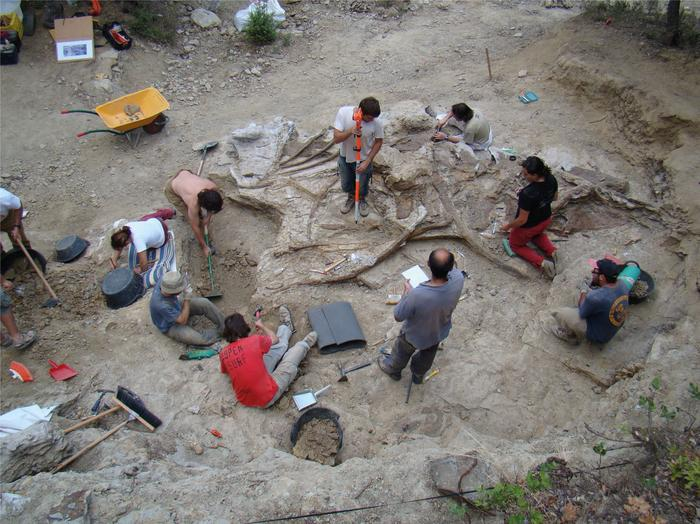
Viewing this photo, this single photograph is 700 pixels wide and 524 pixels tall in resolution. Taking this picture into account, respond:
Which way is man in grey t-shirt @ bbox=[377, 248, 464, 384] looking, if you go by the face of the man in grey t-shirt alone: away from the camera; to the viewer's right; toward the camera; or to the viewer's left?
away from the camera

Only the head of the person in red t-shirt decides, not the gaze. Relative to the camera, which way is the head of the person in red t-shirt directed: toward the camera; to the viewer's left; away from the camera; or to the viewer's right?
away from the camera

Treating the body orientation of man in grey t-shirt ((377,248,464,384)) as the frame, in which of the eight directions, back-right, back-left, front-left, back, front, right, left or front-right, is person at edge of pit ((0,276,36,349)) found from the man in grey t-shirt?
front-left

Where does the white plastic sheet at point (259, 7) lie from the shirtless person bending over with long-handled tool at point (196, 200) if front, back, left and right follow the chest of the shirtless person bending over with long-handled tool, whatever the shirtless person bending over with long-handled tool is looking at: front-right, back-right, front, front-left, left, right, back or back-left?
back-left

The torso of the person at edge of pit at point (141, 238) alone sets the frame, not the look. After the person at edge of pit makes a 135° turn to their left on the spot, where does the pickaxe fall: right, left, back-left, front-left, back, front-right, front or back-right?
front-right

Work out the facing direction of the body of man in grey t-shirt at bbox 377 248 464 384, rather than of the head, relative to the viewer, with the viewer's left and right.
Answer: facing away from the viewer and to the left of the viewer

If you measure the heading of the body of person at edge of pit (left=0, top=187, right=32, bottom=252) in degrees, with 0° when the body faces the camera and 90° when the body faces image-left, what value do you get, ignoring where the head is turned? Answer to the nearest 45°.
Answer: approximately 315°

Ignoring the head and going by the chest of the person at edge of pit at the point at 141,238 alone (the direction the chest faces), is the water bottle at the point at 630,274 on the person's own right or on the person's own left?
on the person's own left

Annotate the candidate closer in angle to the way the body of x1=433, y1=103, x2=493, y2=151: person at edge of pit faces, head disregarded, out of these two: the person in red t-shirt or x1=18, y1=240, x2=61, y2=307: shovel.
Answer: the shovel
